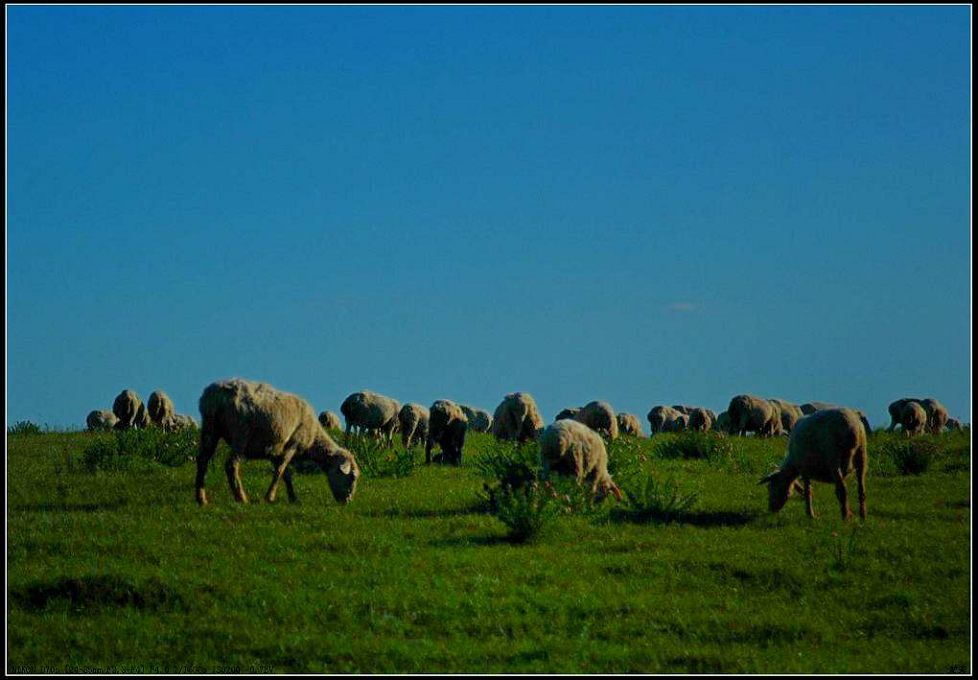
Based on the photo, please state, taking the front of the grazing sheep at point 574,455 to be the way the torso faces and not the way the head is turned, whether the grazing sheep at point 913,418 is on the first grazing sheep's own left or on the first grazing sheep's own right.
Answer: on the first grazing sheep's own left

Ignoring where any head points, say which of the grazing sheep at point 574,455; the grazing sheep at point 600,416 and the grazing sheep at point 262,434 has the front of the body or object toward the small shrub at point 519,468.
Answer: the grazing sheep at point 262,434

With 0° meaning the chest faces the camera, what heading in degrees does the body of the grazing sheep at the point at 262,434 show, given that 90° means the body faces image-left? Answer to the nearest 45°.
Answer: approximately 270°

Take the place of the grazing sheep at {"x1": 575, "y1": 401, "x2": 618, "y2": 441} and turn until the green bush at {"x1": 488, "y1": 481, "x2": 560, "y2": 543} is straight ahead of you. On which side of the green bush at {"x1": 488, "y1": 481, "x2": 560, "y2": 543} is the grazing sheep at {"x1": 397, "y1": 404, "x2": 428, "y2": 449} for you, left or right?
right

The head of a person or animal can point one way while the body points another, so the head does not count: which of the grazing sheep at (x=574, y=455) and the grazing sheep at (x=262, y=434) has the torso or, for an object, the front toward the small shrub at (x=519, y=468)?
the grazing sheep at (x=262, y=434)

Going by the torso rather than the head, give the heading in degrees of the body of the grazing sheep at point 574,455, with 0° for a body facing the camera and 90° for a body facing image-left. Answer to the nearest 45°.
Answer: approximately 315°
